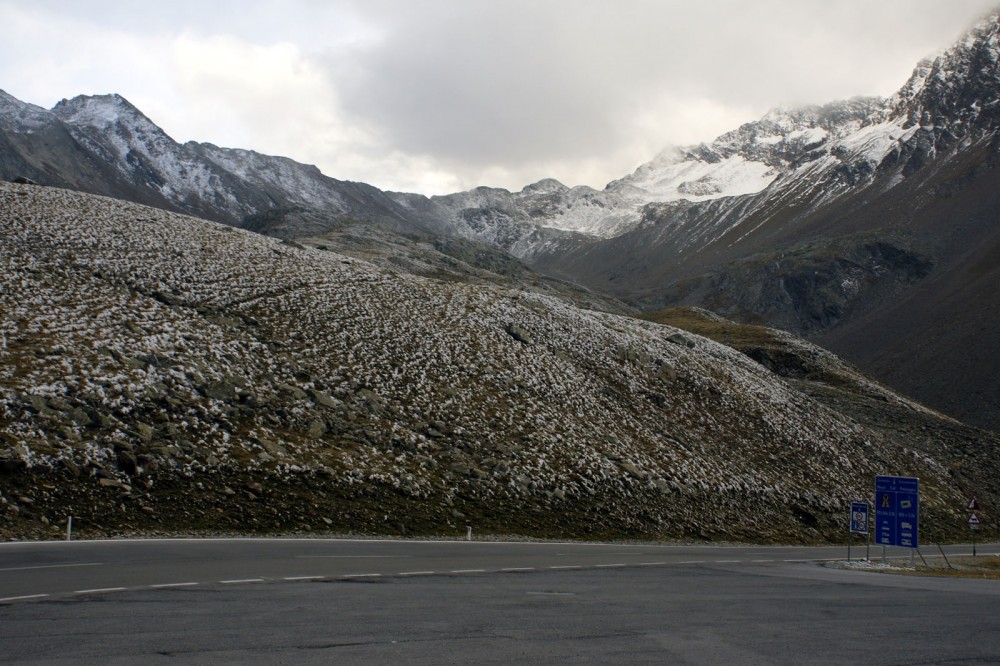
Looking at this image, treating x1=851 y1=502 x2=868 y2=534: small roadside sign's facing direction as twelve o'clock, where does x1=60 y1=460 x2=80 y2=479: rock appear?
The rock is roughly at 2 o'clock from the small roadside sign.

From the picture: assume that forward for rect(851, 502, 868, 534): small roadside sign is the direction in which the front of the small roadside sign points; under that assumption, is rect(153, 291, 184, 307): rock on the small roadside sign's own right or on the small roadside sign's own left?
on the small roadside sign's own right

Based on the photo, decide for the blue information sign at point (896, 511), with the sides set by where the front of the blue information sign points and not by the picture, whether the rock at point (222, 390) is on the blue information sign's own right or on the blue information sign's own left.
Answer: on the blue information sign's own right

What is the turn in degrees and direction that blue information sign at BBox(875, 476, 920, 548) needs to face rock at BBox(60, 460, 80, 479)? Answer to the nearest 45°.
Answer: approximately 45° to its right

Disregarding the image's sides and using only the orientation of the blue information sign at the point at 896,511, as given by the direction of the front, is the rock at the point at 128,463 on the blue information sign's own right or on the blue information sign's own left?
on the blue information sign's own right

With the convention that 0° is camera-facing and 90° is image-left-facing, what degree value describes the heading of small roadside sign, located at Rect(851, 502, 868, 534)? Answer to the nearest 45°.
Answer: approximately 0°

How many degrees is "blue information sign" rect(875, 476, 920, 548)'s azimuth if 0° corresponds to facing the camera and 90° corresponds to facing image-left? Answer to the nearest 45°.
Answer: approximately 0°

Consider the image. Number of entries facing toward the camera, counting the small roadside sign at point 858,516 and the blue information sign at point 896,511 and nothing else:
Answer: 2

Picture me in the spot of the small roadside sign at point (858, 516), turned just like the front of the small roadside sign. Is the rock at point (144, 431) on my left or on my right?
on my right

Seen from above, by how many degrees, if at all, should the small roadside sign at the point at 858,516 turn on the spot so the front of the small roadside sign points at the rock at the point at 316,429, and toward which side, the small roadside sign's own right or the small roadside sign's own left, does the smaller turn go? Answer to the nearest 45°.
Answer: approximately 90° to the small roadside sign's own right
